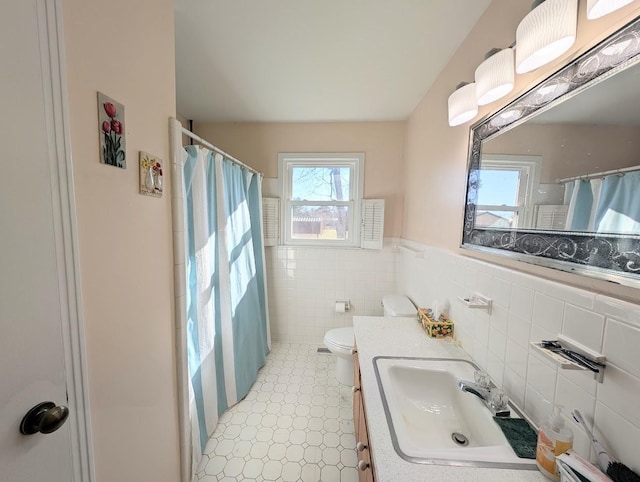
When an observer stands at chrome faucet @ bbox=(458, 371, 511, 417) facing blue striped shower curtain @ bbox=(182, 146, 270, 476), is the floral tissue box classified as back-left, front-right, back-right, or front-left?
front-right

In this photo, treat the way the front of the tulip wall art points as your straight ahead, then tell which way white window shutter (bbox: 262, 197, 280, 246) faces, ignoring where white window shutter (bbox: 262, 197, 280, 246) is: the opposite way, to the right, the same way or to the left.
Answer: to the right

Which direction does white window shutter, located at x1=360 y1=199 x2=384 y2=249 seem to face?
toward the camera

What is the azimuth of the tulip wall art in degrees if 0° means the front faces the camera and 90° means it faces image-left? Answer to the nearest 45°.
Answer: approximately 315°

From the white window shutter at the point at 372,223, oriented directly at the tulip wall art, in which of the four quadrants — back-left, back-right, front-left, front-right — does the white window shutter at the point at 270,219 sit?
front-right

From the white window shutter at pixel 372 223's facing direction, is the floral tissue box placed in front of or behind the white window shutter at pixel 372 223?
in front

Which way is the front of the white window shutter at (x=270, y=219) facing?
toward the camera

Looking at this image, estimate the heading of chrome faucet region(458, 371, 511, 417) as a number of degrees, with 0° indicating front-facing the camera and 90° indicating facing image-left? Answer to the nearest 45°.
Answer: approximately 45°

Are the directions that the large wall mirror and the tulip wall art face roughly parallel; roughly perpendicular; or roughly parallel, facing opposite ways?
roughly parallel, facing opposite ways

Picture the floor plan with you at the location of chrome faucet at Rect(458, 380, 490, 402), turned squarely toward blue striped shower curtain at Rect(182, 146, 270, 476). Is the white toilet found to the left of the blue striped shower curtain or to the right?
right

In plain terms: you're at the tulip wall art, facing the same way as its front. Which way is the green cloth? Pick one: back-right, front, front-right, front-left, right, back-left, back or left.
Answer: front

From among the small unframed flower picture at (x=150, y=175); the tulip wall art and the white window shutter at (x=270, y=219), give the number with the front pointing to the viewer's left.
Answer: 0
